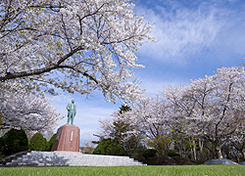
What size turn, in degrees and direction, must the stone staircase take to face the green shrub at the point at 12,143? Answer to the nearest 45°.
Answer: approximately 135° to its right

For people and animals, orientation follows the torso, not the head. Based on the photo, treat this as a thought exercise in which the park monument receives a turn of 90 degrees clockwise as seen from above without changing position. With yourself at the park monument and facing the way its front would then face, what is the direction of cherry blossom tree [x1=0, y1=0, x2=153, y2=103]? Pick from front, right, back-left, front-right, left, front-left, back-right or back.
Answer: front-left

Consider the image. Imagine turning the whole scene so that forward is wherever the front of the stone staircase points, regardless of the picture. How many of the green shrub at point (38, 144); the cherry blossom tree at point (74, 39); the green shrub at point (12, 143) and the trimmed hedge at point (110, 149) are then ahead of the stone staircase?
1

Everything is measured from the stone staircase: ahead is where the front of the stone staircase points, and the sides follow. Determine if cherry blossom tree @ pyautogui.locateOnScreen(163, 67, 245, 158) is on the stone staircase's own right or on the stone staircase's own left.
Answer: on the stone staircase's own left

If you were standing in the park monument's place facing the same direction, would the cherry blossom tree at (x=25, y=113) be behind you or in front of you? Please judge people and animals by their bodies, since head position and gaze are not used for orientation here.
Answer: behind

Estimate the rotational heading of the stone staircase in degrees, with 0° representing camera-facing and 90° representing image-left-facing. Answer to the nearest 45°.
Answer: approximately 0°

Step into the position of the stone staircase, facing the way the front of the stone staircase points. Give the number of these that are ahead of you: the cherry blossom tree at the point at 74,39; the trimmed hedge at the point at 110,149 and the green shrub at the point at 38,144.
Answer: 1

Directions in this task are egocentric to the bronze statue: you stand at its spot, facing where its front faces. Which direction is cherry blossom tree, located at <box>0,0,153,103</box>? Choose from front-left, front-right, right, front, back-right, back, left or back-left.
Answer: front-right

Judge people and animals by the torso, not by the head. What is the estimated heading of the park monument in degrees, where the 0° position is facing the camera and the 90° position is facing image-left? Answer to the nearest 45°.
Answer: approximately 315°

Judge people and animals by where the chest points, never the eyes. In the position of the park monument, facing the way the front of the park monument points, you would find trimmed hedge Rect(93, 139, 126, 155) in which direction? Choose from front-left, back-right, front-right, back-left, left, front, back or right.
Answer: left
